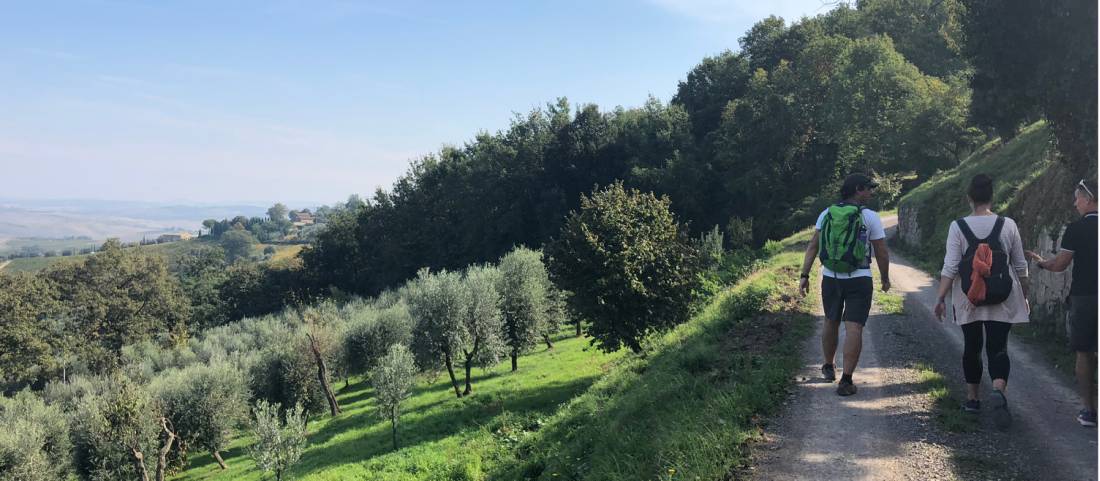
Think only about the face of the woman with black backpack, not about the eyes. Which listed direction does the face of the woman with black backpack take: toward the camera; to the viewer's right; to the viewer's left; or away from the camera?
away from the camera

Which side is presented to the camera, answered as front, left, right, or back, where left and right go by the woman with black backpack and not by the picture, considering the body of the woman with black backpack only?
back

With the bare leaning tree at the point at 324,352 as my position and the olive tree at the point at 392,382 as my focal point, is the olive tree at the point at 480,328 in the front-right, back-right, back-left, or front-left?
front-left

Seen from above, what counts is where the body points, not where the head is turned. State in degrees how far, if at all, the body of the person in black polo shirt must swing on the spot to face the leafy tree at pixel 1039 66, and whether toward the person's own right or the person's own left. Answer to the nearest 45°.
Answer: approximately 45° to the person's own right

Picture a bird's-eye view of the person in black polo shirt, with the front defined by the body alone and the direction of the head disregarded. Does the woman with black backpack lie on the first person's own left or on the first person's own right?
on the first person's own left

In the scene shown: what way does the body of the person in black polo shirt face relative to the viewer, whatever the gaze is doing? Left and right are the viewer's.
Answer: facing away from the viewer and to the left of the viewer

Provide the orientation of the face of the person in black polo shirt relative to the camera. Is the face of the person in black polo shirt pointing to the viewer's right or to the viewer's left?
to the viewer's left

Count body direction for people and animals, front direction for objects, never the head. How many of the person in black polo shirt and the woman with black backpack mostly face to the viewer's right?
0

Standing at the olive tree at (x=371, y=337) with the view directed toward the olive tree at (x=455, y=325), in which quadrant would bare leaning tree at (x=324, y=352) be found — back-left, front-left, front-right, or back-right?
front-right

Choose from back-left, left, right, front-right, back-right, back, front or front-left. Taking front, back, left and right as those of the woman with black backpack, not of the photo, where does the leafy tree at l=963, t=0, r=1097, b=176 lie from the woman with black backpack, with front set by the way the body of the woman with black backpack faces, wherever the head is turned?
front

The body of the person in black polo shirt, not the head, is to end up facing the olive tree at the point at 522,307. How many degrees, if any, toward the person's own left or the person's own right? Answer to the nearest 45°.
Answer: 0° — they already face it
